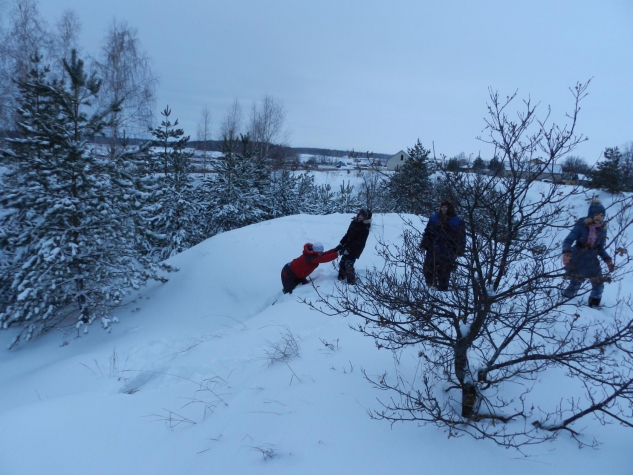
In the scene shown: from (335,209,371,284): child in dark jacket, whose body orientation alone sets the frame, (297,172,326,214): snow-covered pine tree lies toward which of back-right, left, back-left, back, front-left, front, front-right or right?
back-right

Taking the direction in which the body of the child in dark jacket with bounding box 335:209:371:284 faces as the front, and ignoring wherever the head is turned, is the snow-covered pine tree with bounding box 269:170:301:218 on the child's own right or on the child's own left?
on the child's own right

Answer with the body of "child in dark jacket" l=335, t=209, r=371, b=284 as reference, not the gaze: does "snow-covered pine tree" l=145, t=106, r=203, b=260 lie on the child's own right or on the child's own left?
on the child's own right

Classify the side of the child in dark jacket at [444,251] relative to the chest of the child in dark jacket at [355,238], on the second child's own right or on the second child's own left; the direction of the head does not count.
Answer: on the second child's own left
